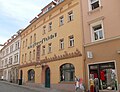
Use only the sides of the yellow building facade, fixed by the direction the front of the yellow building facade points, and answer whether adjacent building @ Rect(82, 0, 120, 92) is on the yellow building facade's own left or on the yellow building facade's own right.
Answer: on the yellow building facade's own left

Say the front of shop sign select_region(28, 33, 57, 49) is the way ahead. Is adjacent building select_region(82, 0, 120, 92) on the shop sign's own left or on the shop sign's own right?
on the shop sign's own left

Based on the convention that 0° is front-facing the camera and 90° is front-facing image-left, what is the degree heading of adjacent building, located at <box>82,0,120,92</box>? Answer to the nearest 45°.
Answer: approximately 45°

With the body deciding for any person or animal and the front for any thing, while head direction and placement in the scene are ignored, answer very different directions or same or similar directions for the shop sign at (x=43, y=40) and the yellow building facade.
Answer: same or similar directions

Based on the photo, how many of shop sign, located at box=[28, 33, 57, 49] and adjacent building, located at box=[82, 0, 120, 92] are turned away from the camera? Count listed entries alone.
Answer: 0

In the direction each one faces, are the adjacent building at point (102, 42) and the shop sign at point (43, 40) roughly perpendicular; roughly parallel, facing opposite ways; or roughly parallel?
roughly parallel

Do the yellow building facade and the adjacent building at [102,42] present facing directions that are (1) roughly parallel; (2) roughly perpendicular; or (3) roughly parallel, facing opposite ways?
roughly parallel

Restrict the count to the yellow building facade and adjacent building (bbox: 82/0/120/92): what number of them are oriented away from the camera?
0

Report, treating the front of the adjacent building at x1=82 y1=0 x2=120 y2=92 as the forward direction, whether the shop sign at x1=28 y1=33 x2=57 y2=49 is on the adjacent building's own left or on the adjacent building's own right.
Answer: on the adjacent building's own right
